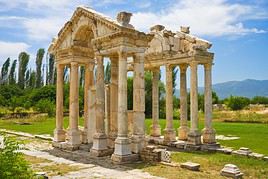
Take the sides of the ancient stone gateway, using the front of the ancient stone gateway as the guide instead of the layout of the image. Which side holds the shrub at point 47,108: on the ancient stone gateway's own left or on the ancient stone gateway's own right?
on the ancient stone gateway's own right

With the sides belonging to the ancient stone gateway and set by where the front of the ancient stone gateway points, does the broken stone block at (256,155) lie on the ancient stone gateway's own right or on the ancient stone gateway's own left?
on the ancient stone gateway's own left

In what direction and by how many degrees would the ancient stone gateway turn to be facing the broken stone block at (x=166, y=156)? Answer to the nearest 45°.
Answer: approximately 90° to its left

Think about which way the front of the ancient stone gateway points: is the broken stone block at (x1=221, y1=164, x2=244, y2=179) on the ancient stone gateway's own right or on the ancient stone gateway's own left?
on the ancient stone gateway's own left

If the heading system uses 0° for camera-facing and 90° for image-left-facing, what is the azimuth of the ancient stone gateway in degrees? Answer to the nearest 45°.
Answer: approximately 45°
